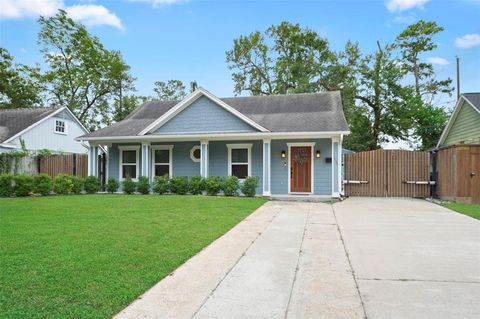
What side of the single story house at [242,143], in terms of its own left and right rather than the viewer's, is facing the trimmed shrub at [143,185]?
front

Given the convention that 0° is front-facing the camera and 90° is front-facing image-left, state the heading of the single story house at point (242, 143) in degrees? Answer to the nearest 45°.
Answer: approximately 0°

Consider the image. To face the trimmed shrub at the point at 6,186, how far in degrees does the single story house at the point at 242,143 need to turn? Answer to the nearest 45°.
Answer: approximately 90° to its right

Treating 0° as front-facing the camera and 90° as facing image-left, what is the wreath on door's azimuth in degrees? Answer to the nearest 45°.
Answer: approximately 0°

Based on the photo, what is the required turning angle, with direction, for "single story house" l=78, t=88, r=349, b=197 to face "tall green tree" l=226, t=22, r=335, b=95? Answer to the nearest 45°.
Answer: approximately 180°

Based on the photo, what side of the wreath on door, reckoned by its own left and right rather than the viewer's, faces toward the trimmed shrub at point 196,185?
right
